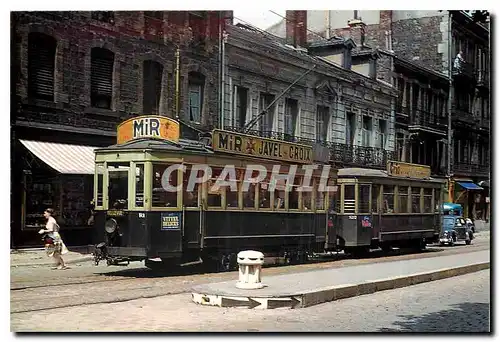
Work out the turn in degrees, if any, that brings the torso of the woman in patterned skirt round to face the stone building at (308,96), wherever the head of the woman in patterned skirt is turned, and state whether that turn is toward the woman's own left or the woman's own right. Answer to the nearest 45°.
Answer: approximately 180°

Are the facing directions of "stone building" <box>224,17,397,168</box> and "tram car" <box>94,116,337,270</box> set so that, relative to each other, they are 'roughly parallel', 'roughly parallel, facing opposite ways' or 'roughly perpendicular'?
roughly perpendicular

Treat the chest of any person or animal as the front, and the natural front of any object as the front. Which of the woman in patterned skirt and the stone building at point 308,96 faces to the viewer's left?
the woman in patterned skirt

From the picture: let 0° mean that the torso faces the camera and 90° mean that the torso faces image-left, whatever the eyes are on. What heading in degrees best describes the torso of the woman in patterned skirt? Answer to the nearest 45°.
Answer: approximately 90°

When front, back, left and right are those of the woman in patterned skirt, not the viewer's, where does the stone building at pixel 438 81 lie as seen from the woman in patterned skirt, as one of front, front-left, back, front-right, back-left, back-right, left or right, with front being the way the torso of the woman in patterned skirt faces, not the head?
back

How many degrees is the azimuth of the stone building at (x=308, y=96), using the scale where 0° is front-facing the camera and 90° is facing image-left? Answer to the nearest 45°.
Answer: approximately 315°

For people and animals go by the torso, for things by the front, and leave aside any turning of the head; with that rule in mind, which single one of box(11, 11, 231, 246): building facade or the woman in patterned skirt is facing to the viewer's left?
the woman in patterned skirt
